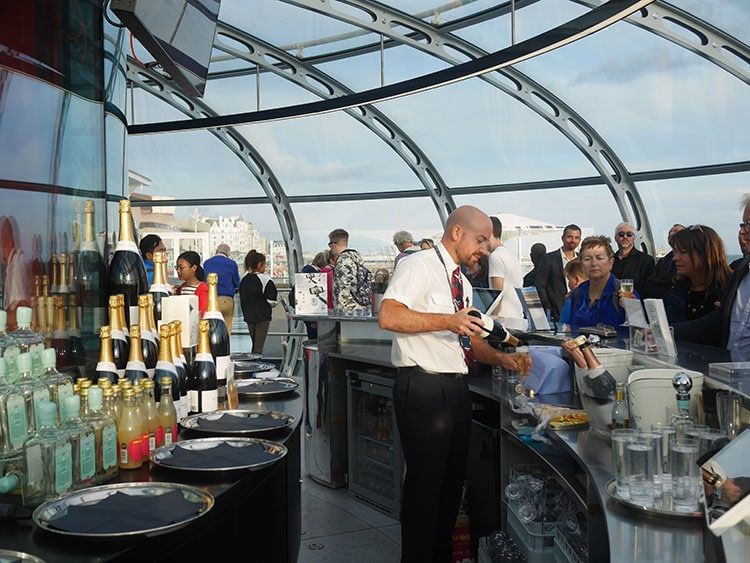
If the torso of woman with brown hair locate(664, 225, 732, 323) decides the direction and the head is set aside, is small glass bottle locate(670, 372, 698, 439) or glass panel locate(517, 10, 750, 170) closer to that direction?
the small glass bottle

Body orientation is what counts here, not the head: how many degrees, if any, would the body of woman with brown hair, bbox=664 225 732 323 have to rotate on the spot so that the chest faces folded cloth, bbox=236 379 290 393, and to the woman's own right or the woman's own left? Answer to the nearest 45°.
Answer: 0° — they already face it

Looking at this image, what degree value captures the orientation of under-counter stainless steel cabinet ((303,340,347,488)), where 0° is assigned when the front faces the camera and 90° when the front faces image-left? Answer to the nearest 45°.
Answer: approximately 45°

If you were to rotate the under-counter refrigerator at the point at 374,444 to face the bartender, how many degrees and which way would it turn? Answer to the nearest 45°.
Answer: approximately 45° to its left

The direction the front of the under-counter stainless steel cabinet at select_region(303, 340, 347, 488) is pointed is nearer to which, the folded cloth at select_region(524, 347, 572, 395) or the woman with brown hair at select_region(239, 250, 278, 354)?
the folded cloth

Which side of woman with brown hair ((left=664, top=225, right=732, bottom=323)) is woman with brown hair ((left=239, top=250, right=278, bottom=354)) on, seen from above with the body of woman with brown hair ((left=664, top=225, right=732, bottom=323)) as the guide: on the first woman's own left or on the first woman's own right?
on the first woman's own right
